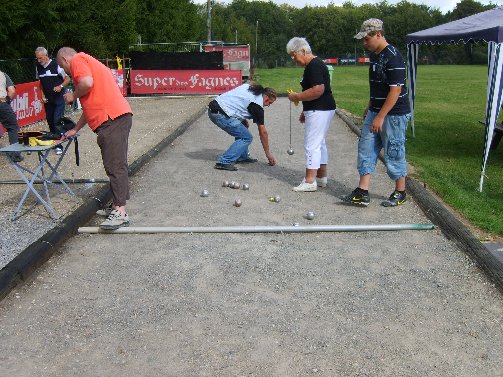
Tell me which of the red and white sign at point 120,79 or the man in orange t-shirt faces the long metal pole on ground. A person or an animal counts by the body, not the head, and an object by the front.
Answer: the red and white sign

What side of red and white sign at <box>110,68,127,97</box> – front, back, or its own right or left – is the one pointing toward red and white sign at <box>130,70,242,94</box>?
left

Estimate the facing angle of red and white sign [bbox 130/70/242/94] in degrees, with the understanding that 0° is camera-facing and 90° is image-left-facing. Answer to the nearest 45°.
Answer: approximately 0°

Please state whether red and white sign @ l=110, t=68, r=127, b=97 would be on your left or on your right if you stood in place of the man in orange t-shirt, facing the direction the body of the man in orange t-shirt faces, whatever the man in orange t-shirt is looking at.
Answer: on your right

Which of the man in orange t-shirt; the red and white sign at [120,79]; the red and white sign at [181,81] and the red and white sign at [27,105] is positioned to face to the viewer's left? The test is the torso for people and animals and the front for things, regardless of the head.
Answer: the man in orange t-shirt

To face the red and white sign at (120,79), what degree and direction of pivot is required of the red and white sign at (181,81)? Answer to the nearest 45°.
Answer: approximately 90° to its right

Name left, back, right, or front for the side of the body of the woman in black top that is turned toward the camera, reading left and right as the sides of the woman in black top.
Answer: left
